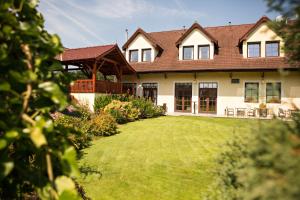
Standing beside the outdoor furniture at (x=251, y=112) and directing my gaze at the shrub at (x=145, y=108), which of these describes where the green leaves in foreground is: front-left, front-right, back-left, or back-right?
front-left

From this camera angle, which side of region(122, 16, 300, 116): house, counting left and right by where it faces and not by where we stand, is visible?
front

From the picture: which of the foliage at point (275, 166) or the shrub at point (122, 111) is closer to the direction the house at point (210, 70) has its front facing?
the foliage

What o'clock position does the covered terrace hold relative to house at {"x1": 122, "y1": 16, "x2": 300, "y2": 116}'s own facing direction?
The covered terrace is roughly at 2 o'clock from the house.

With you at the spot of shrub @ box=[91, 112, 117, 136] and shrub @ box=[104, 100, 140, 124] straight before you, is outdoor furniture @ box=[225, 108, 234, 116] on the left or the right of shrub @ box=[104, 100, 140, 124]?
right

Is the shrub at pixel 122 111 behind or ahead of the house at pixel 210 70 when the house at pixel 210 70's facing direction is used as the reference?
ahead

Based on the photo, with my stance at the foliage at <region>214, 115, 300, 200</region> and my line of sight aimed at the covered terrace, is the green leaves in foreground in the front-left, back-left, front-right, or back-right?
back-left

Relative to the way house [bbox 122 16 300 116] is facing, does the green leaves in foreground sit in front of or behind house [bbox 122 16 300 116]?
in front

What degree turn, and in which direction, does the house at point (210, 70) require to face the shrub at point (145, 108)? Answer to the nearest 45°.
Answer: approximately 45° to its right

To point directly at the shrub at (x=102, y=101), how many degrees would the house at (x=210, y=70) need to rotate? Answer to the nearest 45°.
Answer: approximately 45° to its right

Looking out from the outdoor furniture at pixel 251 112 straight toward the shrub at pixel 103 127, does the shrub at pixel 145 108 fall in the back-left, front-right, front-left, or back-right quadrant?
front-right

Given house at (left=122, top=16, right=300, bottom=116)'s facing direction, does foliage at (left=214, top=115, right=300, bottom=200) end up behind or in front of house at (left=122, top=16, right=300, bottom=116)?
in front
